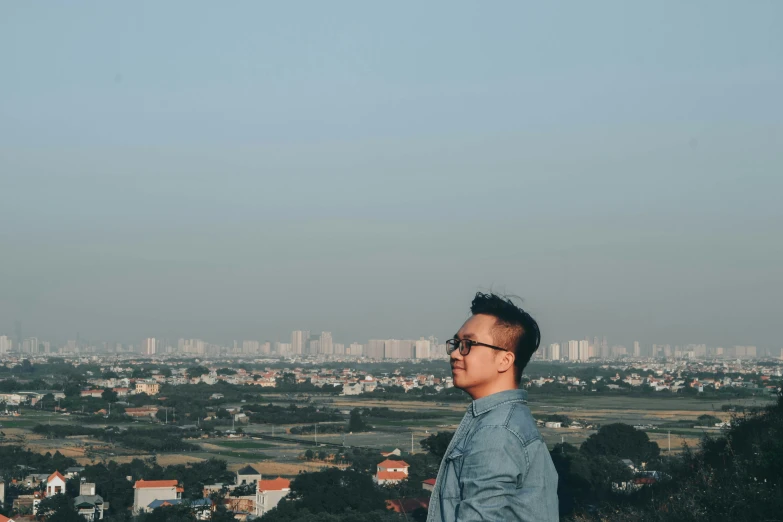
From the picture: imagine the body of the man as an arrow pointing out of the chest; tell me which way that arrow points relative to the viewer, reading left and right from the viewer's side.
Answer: facing to the left of the viewer

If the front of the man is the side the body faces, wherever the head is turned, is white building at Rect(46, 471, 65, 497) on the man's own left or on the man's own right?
on the man's own right

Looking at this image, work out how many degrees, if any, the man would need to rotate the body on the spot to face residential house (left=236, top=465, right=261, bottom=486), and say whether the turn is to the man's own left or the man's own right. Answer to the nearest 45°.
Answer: approximately 90° to the man's own right

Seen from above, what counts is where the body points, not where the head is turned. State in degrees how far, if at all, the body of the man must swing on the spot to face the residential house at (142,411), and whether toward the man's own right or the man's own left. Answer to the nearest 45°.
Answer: approximately 90° to the man's own right

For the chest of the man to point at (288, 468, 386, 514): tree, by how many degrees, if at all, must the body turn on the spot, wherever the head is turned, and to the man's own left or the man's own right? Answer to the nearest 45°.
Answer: approximately 90° to the man's own right

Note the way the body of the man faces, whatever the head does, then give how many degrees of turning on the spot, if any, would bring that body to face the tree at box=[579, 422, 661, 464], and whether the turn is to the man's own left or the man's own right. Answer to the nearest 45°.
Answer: approximately 90° to the man's own right

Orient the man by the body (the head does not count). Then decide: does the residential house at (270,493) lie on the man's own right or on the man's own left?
on the man's own right

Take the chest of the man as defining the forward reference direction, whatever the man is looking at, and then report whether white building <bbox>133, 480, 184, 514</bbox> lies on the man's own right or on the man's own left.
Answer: on the man's own right

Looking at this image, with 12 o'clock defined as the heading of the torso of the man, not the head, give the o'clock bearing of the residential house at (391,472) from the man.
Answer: The residential house is roughly at 3 o'clock from the man.
